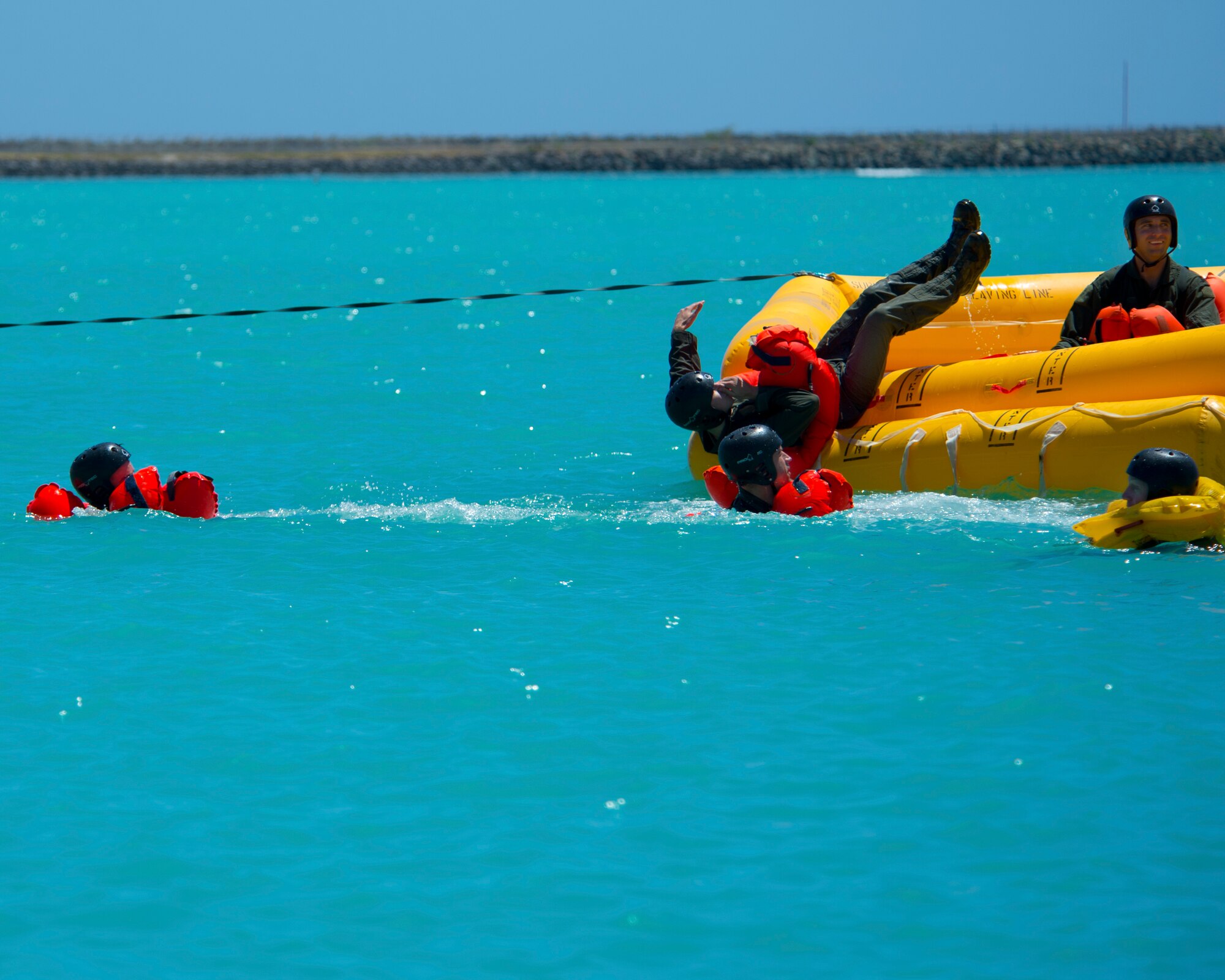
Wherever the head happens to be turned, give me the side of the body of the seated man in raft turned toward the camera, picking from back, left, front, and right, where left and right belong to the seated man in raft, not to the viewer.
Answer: front

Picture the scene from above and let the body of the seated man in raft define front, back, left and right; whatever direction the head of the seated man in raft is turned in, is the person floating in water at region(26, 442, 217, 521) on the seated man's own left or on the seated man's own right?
on the seated man's own right

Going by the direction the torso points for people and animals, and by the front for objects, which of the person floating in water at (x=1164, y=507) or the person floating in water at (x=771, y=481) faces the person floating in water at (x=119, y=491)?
the person floating in water at (x=1164, y=507)

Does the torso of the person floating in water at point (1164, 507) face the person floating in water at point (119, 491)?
yes

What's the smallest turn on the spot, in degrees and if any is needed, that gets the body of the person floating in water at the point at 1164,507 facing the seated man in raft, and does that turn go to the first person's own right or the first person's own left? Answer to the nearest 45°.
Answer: approximately 90° to the first person's own right

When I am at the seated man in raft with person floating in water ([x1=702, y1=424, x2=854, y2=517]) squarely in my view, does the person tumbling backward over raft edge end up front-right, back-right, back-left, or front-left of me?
front-right

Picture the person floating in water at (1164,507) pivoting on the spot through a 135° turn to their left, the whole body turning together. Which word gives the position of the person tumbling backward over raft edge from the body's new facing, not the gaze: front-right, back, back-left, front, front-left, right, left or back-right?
back

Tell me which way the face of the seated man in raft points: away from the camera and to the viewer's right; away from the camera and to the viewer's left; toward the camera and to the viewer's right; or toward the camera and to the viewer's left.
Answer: toward the camera and to the viewer's right

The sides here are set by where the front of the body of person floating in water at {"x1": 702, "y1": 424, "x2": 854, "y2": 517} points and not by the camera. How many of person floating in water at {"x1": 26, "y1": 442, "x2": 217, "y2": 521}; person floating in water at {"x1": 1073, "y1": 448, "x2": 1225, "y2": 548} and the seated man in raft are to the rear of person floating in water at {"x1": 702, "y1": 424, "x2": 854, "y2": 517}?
1

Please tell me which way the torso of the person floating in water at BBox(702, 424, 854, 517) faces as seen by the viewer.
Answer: to the viewer's right

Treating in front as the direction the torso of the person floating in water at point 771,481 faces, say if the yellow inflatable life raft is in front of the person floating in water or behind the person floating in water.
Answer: in front

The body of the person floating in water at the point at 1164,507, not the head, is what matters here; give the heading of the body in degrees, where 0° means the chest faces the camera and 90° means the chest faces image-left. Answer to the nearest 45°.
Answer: approximately 90°

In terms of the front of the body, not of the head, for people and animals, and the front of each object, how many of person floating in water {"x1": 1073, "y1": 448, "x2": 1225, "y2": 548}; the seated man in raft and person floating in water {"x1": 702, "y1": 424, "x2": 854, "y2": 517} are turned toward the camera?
1

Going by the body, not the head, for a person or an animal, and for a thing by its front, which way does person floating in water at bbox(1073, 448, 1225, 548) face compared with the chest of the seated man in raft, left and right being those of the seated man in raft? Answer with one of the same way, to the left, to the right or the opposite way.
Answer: to the right

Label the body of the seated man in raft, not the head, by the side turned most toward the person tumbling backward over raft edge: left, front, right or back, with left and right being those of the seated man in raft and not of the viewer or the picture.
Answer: right
